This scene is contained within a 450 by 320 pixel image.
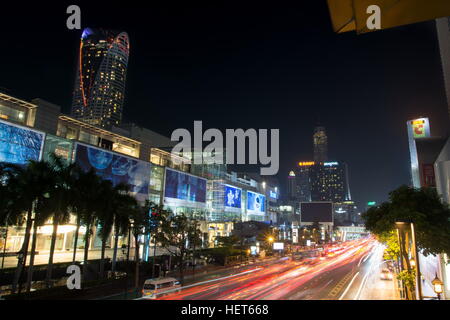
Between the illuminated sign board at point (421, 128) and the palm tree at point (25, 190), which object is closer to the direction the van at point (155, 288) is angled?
the illuminated sign board

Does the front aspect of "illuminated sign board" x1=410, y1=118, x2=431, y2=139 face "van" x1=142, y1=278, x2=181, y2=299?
yes

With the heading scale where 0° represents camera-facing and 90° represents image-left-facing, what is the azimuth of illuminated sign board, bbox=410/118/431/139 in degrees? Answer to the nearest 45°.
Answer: approximately 45°

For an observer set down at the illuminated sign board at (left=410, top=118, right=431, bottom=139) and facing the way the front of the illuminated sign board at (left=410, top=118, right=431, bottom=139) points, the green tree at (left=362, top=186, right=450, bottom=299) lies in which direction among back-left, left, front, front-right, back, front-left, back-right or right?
front-left

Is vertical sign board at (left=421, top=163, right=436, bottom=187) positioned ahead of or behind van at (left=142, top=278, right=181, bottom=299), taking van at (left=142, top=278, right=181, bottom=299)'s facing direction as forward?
ahead

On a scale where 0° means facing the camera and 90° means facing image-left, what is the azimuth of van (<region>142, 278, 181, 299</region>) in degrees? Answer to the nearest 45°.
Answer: approximately 225°

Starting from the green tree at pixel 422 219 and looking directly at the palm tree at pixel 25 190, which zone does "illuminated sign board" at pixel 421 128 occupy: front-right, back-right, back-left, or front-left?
back-right

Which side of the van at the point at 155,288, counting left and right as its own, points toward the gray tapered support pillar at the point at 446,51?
right

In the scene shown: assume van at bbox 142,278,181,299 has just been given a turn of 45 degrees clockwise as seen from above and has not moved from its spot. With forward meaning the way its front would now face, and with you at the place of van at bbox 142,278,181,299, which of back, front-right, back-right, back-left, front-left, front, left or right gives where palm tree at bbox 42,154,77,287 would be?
back

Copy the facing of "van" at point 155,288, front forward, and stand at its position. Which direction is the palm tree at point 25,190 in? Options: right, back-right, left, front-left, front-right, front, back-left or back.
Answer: back-left

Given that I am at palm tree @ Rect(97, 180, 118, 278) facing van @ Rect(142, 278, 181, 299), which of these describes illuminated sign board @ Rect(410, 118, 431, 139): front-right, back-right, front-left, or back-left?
front-left
